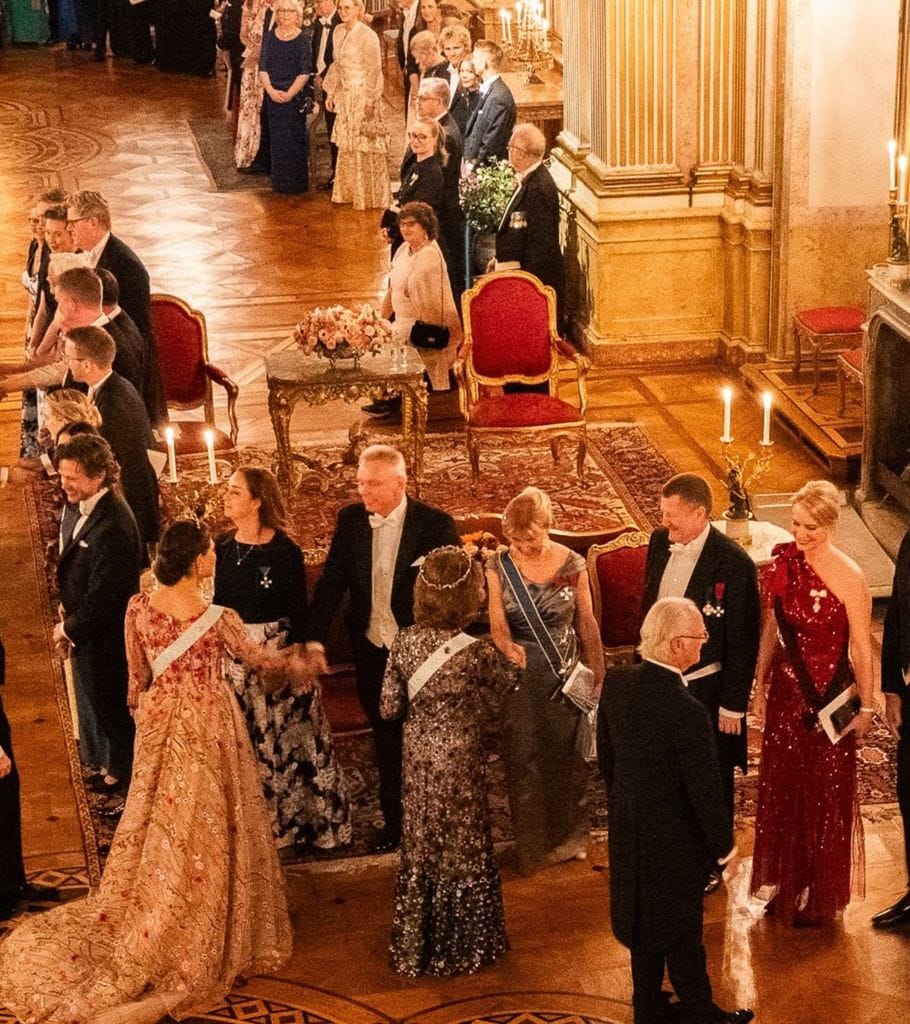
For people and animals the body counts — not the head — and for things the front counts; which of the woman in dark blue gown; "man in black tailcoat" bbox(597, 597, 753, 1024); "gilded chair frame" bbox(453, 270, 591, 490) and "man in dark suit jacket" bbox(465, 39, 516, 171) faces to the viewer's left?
"man in dark suit jacket" bbox(465, 39, 516, 171)

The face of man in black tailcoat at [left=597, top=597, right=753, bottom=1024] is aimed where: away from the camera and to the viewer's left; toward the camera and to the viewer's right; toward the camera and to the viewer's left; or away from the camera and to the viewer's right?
away from the camera and to the viewer's right

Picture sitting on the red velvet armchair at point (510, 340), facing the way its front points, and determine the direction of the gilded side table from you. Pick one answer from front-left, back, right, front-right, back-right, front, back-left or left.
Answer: front-right

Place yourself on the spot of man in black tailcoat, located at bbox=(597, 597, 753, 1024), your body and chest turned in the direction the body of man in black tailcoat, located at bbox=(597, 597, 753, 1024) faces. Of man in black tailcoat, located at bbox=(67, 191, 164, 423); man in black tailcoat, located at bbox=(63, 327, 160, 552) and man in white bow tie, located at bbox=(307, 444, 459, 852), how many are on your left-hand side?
3

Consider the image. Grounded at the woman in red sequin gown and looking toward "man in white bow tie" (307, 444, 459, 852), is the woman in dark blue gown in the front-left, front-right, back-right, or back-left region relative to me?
front-right

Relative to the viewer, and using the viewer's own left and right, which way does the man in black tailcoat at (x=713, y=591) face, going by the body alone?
facing the viewer and to the left of the viewer

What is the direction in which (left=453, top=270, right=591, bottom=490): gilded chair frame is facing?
toward the camera

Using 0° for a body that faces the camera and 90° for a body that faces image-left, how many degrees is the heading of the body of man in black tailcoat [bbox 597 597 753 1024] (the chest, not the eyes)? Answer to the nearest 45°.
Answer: approximately 225°

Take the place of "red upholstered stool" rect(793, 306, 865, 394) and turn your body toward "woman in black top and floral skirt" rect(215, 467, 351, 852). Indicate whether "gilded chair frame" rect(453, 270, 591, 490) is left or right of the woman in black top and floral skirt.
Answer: right

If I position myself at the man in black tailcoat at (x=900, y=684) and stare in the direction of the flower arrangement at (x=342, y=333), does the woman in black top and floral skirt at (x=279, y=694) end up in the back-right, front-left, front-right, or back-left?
front-left

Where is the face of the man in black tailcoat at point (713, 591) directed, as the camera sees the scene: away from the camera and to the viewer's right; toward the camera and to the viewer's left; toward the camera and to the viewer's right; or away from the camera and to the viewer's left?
toward the camera and to the viewer's left

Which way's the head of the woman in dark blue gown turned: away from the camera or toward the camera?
toward the camera
